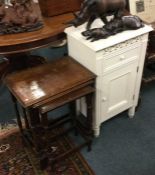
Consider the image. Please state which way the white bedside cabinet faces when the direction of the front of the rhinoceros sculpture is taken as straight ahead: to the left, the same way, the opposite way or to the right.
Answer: to the left

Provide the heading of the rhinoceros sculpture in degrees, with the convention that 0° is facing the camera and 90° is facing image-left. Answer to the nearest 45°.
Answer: approximately 45°
